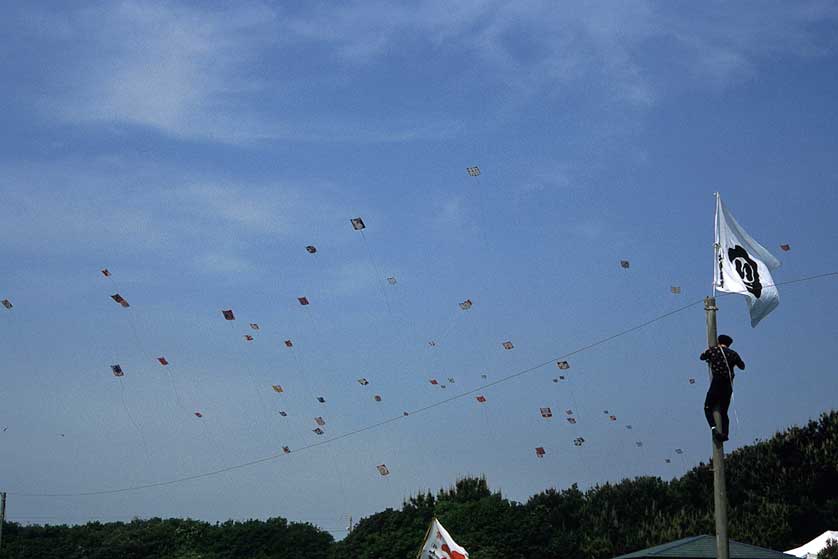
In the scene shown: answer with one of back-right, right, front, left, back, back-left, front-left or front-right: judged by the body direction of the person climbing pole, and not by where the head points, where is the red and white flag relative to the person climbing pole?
front-left
